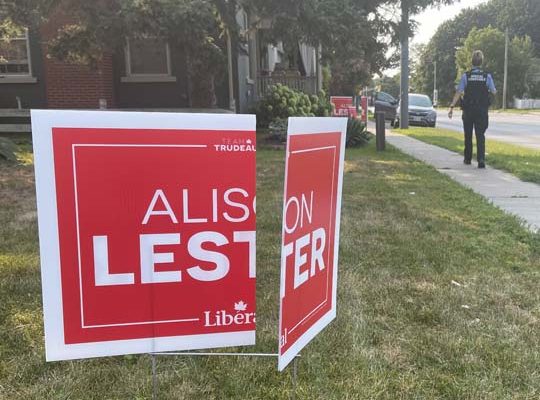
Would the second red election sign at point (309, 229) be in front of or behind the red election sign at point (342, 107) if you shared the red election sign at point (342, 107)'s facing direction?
in front

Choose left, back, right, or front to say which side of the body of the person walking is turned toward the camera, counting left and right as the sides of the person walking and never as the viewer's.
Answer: back

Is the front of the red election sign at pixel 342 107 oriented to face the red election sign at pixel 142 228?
yes

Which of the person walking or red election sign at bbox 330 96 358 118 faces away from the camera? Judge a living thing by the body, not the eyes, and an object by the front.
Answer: the person walking

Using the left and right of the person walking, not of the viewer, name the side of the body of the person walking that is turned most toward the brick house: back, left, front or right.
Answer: left

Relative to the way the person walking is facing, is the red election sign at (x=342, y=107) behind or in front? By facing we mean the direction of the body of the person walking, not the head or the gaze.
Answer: in front

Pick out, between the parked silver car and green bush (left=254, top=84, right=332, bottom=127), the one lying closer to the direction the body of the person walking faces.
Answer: the parked silver car

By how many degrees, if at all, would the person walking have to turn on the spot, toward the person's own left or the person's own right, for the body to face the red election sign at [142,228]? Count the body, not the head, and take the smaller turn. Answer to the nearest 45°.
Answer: approximately 180°

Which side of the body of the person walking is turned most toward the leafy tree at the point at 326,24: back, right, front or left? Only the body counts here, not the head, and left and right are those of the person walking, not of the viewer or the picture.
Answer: left

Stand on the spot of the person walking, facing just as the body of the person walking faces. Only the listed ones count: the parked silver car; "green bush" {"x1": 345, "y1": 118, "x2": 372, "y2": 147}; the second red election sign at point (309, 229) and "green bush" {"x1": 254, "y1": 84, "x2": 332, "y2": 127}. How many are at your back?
1

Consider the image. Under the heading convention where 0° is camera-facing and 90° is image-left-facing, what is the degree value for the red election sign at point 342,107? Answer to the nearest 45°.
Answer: approximately 0°

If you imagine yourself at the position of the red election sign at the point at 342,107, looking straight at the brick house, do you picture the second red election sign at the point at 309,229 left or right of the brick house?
left

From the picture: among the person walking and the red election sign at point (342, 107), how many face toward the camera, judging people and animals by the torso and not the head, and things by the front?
1

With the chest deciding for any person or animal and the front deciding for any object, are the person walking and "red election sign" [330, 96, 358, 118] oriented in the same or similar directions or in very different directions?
very different directions
